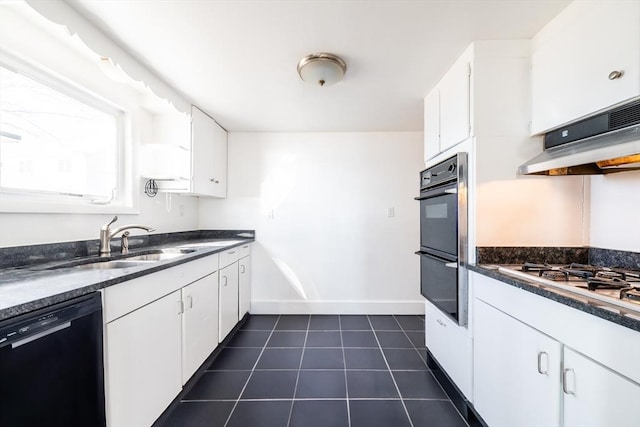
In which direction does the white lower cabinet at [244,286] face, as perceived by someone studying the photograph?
facing to the right of the viewer

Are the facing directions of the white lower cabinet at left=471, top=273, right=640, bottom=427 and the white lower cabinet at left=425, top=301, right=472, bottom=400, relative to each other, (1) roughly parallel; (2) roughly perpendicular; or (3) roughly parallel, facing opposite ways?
roughly parallel

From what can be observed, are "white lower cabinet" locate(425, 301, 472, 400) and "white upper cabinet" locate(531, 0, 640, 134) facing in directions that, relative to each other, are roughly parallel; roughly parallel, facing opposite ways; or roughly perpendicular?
roughly parallel

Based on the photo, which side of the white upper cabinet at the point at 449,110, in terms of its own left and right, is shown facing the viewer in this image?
left

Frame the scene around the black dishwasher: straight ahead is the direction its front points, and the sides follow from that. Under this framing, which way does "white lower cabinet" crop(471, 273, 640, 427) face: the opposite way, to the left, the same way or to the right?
the opposite way

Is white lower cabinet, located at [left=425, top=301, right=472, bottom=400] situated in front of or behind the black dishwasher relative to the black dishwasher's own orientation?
in front

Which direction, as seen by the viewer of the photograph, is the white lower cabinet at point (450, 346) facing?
facing the viewer and to the left of the viewer

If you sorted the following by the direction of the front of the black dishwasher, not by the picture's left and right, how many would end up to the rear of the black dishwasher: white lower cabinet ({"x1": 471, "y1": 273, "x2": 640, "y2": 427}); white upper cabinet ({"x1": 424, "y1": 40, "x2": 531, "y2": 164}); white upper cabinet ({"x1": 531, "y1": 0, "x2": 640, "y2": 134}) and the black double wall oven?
0

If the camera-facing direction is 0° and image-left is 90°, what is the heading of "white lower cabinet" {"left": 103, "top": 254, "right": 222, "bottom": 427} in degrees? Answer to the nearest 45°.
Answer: approximately 315°

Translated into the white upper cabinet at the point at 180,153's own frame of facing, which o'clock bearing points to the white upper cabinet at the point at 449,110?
the white upper cabinet at the point at 449,110 is roughly at 12 o'clock from the white upper cabinet at the point at 180,153.

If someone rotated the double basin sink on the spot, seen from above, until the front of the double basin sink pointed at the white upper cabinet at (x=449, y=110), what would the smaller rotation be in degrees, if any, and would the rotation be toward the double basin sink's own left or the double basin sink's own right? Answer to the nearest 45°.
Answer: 0° — it already faces it

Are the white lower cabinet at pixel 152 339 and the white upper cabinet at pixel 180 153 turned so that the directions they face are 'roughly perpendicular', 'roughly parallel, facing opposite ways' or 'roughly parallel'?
roughly parallel

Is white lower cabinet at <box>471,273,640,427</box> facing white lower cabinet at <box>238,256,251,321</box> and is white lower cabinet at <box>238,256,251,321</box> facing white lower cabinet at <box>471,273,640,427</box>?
no

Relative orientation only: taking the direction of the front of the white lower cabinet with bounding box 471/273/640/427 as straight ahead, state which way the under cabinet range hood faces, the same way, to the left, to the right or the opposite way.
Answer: the same way

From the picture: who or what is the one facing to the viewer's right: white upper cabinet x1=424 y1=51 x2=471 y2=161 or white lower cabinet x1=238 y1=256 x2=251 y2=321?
the white lower cabinet

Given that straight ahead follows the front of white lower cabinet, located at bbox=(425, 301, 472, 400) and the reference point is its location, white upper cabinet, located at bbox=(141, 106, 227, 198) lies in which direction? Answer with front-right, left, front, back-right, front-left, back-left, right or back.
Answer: front-right
